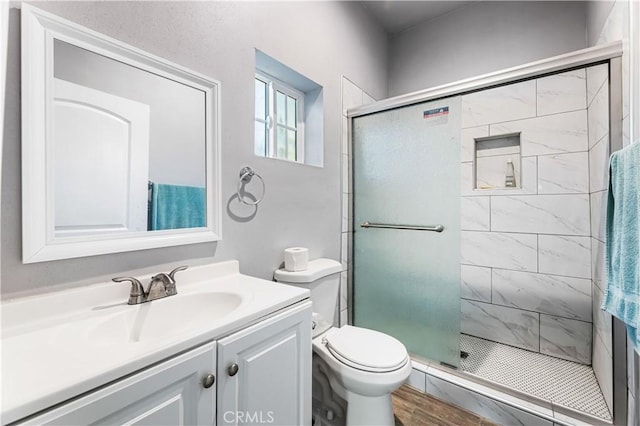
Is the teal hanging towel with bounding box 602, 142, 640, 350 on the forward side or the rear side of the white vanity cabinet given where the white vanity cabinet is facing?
on the forward side

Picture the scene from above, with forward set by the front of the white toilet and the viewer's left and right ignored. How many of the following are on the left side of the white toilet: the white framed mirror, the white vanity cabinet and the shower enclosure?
1

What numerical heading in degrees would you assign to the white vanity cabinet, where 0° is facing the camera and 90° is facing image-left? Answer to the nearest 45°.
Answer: approximately 315°

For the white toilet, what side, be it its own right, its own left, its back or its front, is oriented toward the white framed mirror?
right

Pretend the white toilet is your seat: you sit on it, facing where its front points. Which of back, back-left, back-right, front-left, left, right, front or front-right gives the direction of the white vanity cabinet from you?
right

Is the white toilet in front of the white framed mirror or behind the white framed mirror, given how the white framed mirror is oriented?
in front

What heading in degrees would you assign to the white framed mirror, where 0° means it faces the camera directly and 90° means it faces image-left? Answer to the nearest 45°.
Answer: approximately 315°

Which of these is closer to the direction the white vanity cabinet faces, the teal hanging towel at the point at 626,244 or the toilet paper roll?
the teal hanging towel

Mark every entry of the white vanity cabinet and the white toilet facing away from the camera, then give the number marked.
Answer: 0

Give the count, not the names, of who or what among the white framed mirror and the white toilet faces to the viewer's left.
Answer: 0
